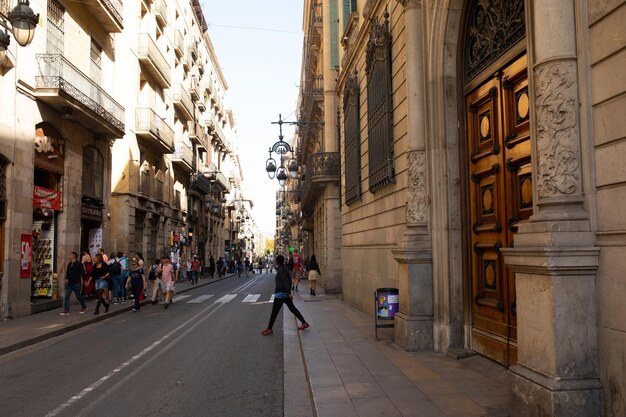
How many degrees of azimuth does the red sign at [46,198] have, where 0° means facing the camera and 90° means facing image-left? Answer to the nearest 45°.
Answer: approximately 315°

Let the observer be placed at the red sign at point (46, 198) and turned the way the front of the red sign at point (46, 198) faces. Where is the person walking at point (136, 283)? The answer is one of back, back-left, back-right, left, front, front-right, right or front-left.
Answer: front-left

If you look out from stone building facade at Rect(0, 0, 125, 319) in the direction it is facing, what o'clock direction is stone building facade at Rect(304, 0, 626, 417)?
stone building facade at Rect(304, 0, 626, 417) is roughly at 1 o'clock from stone building facade at Rect(0, 0, 125, 319).

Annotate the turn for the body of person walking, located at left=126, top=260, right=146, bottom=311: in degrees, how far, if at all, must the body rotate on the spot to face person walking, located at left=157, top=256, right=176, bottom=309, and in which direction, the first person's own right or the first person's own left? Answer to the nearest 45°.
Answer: approximately 135° to the first person's own left

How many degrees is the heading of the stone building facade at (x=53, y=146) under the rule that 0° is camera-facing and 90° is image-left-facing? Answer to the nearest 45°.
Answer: approximately 315°

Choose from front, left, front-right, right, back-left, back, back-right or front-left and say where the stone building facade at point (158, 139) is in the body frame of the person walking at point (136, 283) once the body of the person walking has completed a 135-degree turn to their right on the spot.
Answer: front-right

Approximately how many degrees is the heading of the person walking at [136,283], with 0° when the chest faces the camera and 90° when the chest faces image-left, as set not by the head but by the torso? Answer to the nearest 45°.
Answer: approximately 0°

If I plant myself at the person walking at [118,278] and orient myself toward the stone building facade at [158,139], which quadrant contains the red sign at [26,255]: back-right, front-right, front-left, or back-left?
back-left
